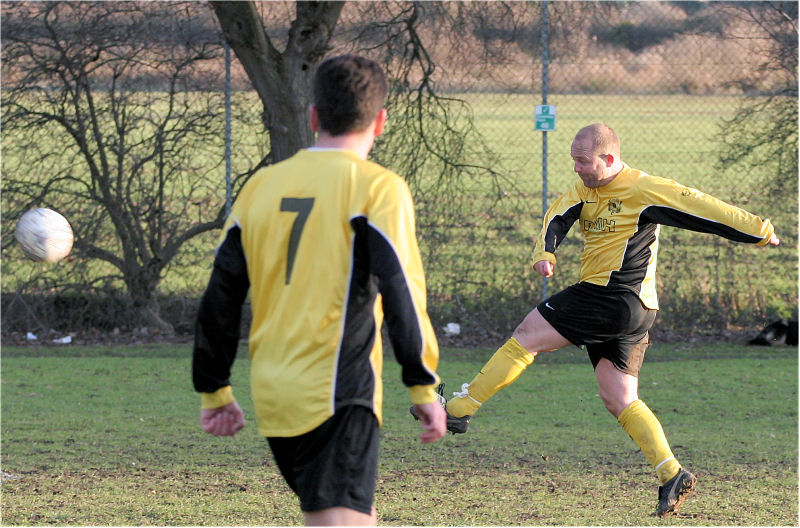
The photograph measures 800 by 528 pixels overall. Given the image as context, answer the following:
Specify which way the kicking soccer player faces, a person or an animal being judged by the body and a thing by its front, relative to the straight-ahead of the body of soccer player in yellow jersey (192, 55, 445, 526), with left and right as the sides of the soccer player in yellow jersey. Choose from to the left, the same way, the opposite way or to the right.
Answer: the opposite way

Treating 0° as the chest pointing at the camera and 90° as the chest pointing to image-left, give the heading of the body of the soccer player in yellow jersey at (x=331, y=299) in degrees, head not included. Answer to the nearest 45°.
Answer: approximately 225°

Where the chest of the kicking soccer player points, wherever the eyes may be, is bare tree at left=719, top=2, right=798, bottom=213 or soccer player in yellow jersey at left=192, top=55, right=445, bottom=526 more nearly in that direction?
the soccer player in yellow jersey

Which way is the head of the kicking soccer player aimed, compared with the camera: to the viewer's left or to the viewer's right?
to the viewer's left

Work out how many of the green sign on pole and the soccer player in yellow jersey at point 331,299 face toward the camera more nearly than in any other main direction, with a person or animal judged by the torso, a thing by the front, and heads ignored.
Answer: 1

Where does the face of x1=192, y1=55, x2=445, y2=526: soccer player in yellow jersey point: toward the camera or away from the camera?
away from the camera

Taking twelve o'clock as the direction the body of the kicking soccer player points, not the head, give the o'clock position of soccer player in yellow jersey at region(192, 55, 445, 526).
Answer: The soccer player in yellow jersey is roughly at 11 o'clock from the kicking soccer player.

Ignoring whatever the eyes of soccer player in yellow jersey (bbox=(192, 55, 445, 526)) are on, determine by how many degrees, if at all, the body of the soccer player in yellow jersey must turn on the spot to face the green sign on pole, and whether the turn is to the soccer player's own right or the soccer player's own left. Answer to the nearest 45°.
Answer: approximately 45° to the soccer player's own left

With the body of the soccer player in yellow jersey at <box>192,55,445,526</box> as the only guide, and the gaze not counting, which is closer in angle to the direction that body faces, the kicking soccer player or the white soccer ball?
the kicking soccer player

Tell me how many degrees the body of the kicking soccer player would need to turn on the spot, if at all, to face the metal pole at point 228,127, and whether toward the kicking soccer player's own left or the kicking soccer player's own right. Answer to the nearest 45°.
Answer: approximately 90° to the kicking soccer player's own right

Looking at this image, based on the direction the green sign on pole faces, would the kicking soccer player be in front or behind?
in front

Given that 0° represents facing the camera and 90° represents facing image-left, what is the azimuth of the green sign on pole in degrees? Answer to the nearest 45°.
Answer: approximately 0°

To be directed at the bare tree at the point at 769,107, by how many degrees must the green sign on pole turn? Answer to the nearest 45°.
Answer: approximately 135° to its left

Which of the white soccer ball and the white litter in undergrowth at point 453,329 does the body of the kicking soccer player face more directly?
the white soccer ball

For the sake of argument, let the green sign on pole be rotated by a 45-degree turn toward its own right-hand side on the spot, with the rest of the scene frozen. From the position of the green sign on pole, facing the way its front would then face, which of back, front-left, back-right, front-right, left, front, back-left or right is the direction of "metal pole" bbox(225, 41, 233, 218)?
front-right
